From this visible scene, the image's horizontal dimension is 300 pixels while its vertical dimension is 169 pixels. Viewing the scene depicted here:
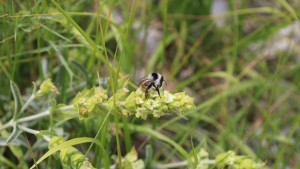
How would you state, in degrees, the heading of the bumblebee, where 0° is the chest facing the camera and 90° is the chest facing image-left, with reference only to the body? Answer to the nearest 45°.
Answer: approximately 270°
